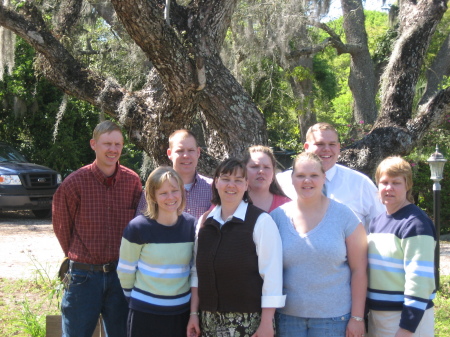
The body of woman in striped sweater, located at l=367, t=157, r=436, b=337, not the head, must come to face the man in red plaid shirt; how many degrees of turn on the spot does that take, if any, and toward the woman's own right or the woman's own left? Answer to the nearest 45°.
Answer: approximately 45° to the woman's own right

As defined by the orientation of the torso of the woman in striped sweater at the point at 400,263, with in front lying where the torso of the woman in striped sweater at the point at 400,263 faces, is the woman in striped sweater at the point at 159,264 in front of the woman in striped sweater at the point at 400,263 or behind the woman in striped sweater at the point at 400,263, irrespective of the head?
in front

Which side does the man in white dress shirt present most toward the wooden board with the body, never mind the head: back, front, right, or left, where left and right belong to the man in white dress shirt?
right

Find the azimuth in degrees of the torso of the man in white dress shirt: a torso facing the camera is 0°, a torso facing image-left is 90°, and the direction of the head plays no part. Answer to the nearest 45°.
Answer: approximately 0°

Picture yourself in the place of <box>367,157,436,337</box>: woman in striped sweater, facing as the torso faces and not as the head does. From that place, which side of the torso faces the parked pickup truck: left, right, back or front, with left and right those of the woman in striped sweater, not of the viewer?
right

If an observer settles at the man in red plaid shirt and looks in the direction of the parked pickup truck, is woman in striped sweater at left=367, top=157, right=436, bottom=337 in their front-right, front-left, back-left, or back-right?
back-right

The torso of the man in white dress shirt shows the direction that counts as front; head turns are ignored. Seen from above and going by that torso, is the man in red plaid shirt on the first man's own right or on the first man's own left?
on the first man's own right

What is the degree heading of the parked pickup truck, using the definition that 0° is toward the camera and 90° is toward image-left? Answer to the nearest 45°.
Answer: approximately 315°

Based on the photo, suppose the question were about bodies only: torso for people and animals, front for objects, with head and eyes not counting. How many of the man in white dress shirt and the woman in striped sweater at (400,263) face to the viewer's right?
0
